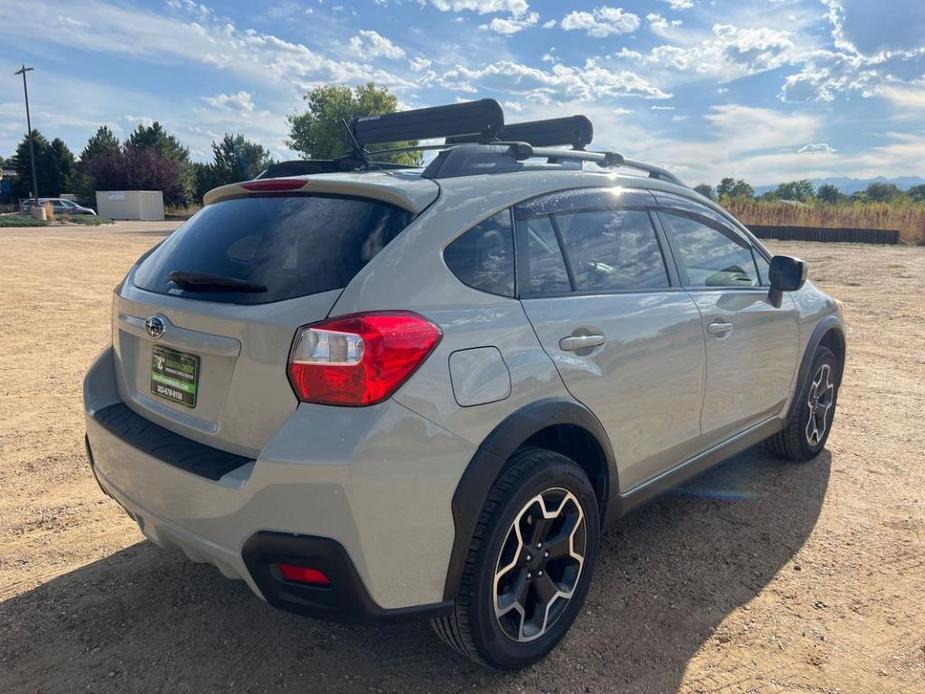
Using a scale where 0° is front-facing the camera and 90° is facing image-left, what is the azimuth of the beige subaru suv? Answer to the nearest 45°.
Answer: approximately 225°

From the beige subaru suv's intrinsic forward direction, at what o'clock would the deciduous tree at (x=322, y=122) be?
The deciduous tree is roughly at 10 o'clock from the beige subaru suv.

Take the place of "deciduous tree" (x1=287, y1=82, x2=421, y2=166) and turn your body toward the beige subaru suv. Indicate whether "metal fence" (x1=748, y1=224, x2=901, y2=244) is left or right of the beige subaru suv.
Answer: left

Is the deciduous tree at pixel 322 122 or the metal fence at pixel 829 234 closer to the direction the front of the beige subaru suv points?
the metal fence

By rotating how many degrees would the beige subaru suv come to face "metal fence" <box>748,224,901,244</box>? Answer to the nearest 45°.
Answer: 0° — it already faces it
